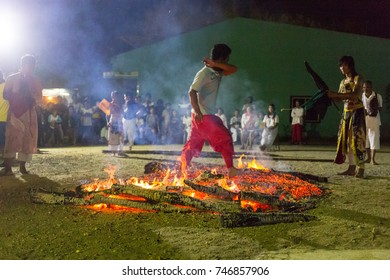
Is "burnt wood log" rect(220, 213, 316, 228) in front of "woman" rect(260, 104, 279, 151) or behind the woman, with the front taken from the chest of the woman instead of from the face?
in front

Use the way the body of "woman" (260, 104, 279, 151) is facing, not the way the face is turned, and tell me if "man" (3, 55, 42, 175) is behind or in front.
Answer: in front

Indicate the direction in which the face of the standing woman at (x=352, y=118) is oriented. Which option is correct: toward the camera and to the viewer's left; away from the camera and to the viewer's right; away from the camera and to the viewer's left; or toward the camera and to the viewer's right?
toward the camera and to the viewer's left

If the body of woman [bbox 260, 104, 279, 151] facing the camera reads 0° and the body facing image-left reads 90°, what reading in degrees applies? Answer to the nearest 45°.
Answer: approximately 45°

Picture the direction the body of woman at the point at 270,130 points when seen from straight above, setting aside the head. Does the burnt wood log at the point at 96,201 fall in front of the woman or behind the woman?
in front

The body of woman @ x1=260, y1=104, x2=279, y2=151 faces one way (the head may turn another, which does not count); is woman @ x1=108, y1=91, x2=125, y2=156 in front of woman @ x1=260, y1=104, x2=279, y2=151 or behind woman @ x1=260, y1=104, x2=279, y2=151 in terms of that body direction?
in front

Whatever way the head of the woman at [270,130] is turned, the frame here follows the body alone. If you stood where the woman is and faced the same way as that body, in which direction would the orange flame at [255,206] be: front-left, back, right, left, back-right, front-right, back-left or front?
front-left

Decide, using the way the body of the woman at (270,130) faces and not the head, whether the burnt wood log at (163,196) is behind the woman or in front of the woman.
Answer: in front
